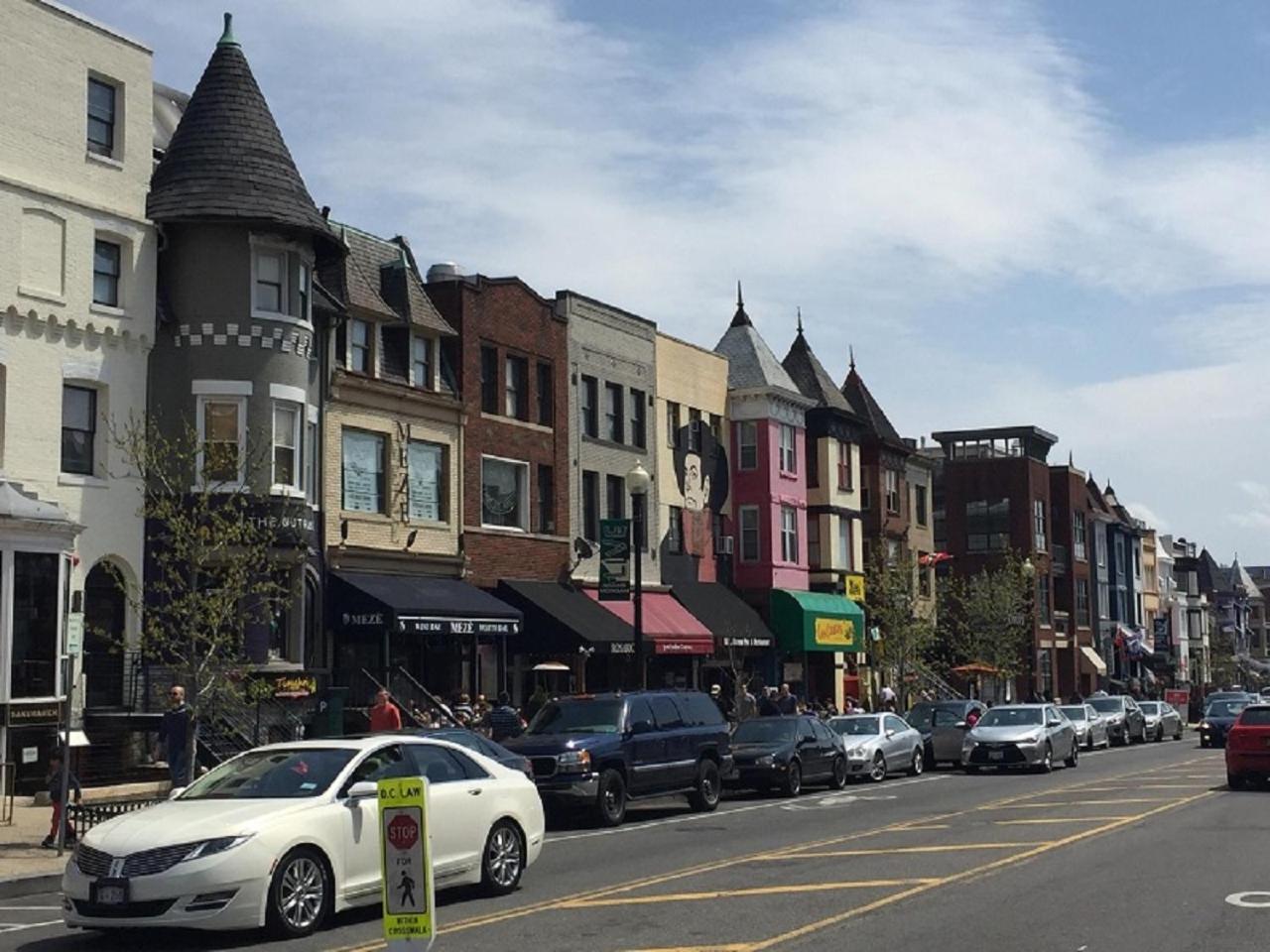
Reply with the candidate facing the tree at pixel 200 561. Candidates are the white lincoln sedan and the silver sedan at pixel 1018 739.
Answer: the silver sedan

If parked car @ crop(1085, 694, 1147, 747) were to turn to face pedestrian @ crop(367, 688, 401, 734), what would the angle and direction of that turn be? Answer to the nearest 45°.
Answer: approximately 45° to its left

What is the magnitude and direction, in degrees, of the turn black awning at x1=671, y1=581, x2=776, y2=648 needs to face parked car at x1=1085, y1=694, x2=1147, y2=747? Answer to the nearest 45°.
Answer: approximately 45° to its left

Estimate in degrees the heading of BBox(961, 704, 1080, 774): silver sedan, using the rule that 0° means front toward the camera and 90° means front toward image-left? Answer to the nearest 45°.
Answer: approximately 45°

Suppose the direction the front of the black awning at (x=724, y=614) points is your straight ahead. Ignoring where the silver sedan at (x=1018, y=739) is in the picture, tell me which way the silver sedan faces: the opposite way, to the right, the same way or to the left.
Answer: to the right

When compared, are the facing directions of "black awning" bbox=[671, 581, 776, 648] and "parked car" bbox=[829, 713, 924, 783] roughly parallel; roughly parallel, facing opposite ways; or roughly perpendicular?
roughly perpendicular

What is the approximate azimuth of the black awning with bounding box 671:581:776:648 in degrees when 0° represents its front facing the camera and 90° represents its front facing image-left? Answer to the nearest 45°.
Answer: approximately 315°

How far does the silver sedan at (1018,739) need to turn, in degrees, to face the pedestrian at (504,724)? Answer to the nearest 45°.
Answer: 0° — it already faces them

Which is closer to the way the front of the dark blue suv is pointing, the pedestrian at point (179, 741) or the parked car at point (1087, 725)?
the pedestrian

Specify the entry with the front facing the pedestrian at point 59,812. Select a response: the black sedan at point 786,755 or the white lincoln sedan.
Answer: the black sedan

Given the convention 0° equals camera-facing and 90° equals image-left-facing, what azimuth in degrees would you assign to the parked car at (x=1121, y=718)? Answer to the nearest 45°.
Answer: approximately 45°

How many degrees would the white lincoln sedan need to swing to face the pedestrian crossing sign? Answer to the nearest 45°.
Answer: approximately 45° to its left

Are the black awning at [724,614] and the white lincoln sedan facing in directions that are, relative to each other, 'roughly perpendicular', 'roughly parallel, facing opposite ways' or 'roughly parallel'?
roughly perpendicular
